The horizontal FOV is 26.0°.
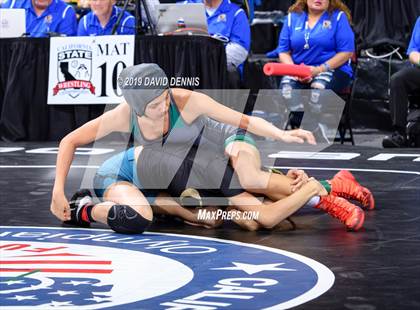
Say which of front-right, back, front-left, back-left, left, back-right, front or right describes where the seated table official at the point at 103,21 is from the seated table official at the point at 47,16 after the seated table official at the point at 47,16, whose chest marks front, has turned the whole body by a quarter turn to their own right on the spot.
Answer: back

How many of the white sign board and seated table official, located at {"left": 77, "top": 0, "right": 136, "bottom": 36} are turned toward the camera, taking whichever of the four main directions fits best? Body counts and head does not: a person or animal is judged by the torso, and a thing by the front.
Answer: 2

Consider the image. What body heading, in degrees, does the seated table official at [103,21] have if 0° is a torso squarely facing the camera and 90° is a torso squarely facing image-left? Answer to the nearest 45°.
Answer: approximately 0°

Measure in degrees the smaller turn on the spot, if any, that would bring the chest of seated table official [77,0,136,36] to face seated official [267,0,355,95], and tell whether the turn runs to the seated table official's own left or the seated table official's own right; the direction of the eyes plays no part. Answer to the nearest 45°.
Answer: approximately 90° to the seated table official's own left

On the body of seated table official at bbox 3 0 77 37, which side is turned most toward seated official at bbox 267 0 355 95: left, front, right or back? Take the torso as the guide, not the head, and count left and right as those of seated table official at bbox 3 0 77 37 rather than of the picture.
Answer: left

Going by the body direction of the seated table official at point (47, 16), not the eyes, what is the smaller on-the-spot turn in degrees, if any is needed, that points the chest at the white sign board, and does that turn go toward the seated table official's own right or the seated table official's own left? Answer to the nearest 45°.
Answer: approximately 45° to the seated table official's own left

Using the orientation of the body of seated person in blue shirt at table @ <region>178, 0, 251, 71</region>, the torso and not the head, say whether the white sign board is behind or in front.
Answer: in front

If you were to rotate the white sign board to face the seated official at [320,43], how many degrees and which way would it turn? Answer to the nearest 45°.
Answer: approximately 90° to its left
